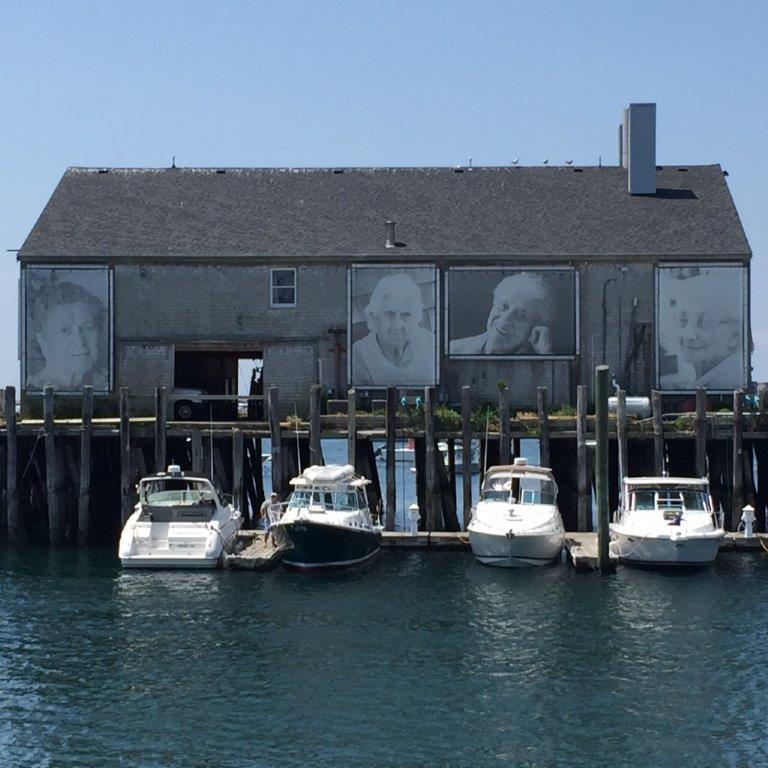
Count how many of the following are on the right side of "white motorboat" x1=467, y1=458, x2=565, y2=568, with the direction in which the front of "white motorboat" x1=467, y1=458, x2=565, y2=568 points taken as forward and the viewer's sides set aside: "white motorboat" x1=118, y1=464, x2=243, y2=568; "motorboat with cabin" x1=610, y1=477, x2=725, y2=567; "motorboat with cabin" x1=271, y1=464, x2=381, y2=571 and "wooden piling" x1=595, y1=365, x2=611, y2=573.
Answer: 2

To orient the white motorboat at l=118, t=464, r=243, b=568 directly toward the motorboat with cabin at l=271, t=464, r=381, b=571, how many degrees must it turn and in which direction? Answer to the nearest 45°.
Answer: approximately 90° to its right

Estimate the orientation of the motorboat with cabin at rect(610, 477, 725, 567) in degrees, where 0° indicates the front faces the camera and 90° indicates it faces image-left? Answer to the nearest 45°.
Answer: approximately 0°

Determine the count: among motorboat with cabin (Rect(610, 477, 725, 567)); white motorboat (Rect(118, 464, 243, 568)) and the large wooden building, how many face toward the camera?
2

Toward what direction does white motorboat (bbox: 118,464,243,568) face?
away from the camera

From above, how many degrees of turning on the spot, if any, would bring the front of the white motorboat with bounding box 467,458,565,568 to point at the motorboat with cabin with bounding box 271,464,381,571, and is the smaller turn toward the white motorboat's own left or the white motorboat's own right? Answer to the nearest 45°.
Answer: approximately 90° to the white motorboat's own right

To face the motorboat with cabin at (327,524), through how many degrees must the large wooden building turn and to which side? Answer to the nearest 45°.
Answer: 0° — it already faces it

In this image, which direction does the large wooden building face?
toward the camera

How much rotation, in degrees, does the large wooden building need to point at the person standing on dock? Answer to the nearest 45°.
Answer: approximately 45° to its right

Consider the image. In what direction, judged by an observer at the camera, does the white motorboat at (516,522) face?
facing the viewer
